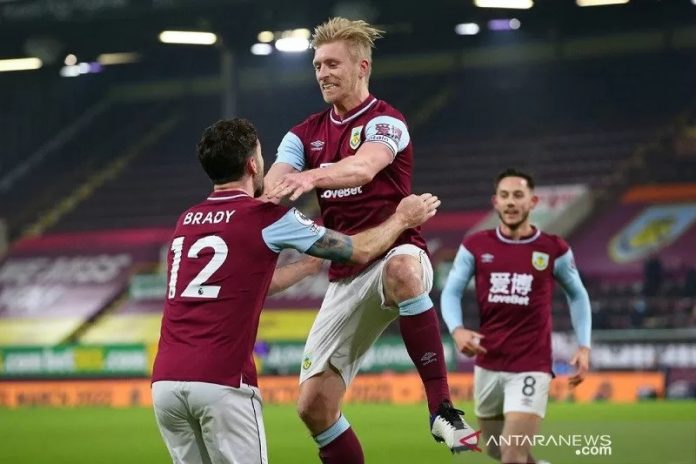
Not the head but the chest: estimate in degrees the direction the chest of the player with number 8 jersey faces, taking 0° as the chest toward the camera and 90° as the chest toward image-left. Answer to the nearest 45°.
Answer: approximately 0°
